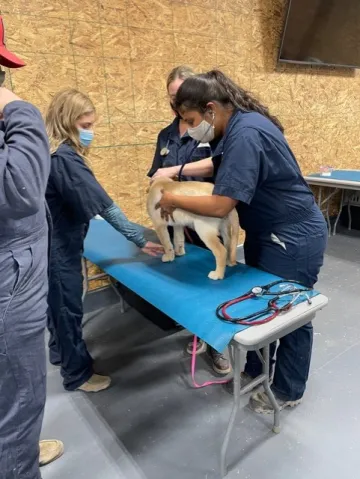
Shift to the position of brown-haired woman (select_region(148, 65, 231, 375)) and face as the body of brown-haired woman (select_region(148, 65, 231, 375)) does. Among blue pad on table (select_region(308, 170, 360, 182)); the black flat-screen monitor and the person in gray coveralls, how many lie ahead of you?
1

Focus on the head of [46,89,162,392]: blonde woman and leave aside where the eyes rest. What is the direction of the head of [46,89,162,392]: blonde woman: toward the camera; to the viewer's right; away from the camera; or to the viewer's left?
to the viewer's right

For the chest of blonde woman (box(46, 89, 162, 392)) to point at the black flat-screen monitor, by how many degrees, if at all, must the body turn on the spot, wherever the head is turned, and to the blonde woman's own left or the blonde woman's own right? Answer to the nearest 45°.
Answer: approximately 45° to the blonde woman's own left

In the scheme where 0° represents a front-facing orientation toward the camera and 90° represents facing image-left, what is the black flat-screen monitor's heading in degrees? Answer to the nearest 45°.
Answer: approximately 0°

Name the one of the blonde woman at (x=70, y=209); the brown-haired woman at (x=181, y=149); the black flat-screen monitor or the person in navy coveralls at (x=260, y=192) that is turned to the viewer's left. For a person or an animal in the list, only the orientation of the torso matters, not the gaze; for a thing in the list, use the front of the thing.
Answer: the person in navy coveralls

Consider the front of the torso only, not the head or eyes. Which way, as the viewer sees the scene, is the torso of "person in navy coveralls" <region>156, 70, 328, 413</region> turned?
to the viewer's left

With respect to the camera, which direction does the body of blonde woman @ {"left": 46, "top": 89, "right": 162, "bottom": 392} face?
to the viewer's right
